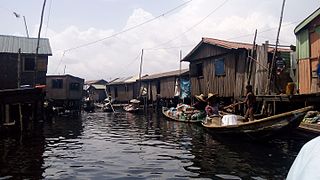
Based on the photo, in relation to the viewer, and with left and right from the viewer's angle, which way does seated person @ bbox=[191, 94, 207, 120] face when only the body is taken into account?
facing to the left of the viewer

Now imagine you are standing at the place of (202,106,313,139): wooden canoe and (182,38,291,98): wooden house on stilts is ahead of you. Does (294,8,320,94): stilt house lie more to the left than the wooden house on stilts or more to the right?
right

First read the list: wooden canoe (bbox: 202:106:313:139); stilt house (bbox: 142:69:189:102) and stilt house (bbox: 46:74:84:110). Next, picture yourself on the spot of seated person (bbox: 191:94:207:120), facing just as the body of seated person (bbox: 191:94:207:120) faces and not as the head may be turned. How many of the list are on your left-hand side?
1

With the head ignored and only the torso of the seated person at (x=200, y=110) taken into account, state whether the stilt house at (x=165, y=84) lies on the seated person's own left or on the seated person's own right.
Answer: on the seated person's own right

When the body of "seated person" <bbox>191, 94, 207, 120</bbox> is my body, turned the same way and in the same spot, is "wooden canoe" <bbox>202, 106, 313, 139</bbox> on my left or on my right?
on my left

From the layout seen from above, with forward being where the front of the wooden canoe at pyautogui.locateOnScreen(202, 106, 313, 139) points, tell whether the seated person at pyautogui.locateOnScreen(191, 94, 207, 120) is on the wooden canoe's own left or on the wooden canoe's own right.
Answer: on the wooden canoe's own left

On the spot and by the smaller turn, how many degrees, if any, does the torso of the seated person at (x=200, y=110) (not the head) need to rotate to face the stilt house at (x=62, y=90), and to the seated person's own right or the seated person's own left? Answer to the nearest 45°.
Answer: approximately 45° to the seated person's own right

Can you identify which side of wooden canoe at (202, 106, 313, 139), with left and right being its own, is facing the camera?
right

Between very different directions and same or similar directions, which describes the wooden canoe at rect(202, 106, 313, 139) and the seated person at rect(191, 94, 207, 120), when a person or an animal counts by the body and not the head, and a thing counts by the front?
very different directions
